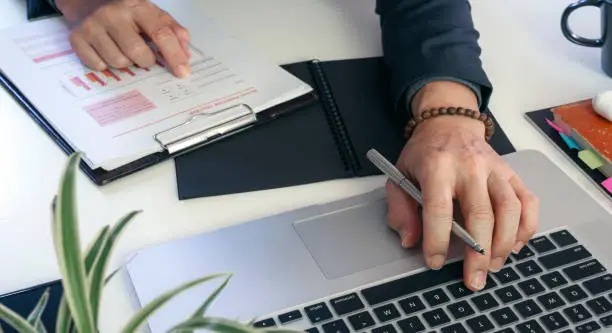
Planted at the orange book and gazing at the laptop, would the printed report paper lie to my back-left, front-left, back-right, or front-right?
front-right

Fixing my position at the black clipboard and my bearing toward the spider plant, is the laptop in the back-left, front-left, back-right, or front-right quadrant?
front-left

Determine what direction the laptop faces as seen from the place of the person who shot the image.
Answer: facing away from the viewer and to the left of the viewer
